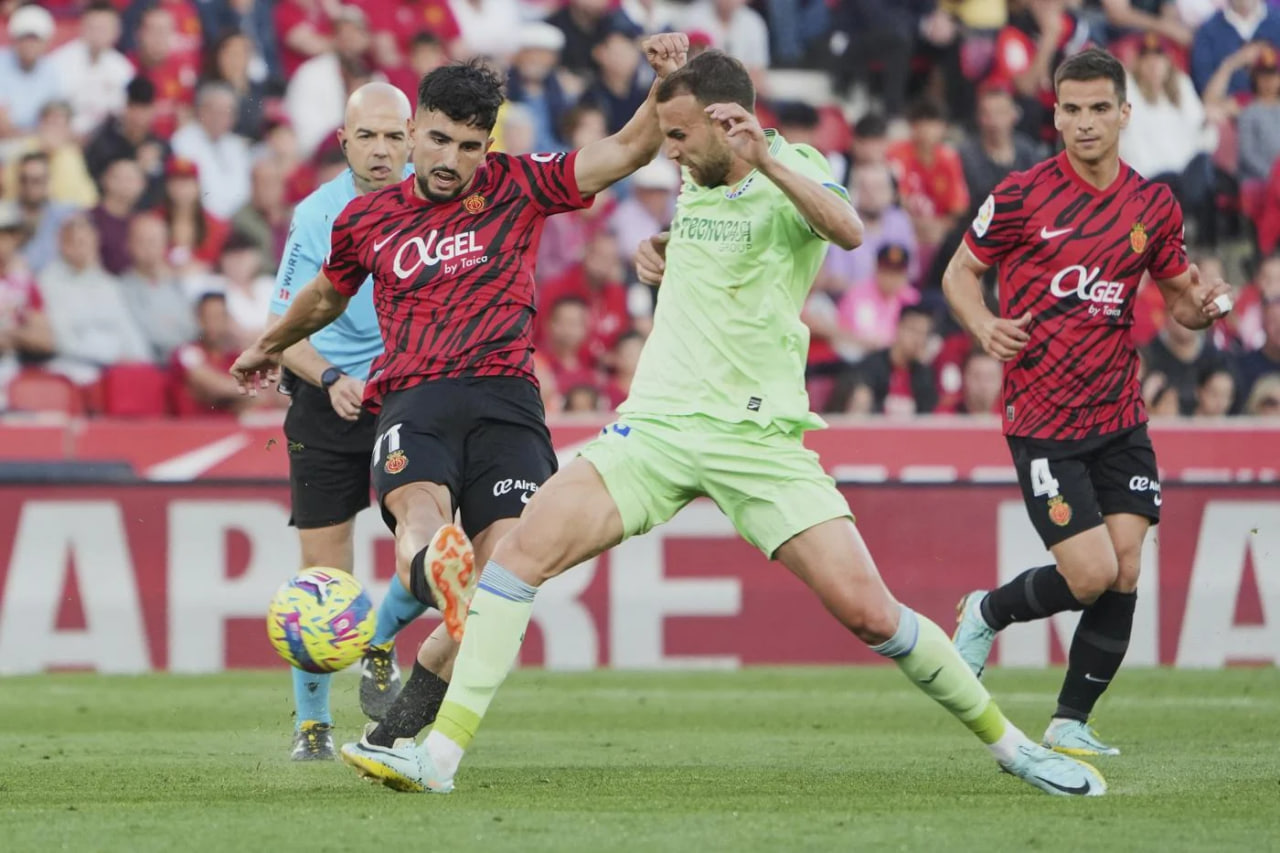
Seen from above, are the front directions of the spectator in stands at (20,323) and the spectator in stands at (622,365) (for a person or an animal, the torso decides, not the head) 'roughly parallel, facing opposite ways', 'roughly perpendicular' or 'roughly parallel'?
roughly parallel

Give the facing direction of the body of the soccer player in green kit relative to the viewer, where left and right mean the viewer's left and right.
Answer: facing the viewer and to the left of the viewer

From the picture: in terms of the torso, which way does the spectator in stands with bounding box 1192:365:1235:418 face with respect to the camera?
toward the camera

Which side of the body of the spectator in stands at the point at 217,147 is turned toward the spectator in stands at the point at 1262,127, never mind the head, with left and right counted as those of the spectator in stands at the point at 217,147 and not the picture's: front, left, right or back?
left

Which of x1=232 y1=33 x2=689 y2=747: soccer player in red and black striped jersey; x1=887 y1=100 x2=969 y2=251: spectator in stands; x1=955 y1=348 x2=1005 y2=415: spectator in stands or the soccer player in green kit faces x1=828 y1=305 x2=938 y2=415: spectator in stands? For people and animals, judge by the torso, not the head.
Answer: x1=887 y1=100 x2=969 y2=251: spectator in stands

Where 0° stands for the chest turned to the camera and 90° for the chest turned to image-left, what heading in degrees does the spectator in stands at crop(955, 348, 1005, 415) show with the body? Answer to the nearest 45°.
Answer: approximately 0°

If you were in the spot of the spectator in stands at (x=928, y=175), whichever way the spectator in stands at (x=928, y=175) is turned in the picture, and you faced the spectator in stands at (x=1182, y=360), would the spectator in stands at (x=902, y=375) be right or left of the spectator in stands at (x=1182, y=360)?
right

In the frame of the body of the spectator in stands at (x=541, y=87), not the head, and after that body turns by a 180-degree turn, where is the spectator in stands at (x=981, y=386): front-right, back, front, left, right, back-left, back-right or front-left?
back-right

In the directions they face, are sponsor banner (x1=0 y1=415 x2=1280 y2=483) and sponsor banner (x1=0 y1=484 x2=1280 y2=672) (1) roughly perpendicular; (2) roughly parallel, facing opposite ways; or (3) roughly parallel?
roughly parallel

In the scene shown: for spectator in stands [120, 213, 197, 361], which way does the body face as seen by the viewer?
toward the camera

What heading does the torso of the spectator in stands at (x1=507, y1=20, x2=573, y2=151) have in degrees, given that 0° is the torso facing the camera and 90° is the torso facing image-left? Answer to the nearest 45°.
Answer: approximately 0°

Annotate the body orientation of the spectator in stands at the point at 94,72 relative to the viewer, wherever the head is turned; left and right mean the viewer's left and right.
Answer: facing the viewer

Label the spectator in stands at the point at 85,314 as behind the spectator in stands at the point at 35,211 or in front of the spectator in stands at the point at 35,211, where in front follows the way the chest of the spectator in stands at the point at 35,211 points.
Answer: in front

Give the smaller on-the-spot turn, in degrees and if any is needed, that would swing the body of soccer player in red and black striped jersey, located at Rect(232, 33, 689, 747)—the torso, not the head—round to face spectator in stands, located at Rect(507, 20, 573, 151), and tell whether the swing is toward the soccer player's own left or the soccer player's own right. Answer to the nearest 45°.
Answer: approximately 180°

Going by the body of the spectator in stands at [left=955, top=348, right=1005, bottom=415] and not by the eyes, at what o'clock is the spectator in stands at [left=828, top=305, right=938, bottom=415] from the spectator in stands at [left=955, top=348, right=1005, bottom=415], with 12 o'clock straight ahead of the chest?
the spectator in stands at [left=828, top=305, right=938, bottom=415] is roughly at 3 o'clock from the spectator in stands at [left=955, top=348, right=1005, bottom=415].
